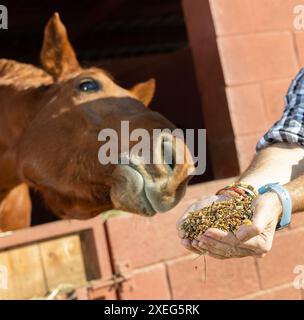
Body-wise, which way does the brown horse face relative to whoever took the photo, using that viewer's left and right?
facing the viewer and to the right of the viewer
